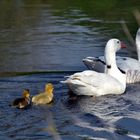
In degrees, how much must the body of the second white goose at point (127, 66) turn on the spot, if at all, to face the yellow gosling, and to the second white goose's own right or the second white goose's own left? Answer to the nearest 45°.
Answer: approximately 135° to the second white goose's own right

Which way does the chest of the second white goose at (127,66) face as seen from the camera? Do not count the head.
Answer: to the viewer's right

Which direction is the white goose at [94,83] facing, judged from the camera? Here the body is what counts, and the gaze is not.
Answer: to the viewer's right

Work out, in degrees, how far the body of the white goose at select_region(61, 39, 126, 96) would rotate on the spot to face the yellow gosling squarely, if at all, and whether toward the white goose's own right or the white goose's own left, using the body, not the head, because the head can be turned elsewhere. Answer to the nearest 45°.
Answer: approximately 135° to the white goose's own right

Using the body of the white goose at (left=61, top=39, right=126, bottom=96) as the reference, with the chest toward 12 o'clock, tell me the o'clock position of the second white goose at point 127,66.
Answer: The second white goose is roughly at 10 o'clock from the white goose.
